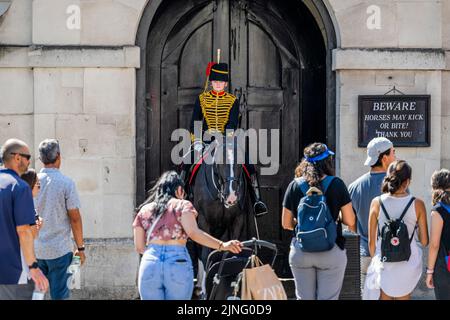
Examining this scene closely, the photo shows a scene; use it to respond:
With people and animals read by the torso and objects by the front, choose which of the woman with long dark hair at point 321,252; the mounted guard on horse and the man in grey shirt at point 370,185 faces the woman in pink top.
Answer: the mounted guard on horse

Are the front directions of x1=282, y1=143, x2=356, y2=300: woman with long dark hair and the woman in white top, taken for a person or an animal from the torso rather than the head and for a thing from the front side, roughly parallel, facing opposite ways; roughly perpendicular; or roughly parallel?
roughly parallel

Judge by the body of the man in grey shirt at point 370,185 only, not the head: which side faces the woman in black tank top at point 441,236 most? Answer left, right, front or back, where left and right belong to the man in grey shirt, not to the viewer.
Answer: right

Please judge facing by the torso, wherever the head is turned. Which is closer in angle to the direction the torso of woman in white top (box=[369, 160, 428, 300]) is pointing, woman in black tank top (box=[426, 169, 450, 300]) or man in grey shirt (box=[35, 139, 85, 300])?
the woman in black tank top

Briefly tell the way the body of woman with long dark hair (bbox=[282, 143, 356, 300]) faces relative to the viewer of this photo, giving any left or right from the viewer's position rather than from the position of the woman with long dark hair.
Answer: facing away from the viewer

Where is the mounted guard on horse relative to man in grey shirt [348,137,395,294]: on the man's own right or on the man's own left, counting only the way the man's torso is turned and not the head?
on the man's own left

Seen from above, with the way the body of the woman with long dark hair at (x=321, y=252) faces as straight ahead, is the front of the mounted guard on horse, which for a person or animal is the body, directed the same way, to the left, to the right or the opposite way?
the opposite way

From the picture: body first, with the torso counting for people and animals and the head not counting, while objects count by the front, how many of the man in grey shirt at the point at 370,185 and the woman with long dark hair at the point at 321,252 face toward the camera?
0

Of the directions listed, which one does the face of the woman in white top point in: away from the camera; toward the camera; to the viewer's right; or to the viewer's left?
away from the camera

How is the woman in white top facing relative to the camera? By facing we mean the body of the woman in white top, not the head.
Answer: away from the camera

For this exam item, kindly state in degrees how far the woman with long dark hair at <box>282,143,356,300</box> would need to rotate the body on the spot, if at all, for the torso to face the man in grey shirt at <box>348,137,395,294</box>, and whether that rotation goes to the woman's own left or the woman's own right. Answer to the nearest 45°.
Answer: approximately 45° to the woman's own right

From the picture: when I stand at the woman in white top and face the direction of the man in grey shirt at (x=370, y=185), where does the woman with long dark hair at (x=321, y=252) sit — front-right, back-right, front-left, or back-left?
front-left

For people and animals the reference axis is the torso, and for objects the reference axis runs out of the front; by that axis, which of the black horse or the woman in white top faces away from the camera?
the woman in white top

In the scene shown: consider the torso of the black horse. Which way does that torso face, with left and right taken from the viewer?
facing the viewer

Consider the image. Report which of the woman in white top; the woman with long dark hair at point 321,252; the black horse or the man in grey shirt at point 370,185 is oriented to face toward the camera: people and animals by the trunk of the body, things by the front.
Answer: the black horse
